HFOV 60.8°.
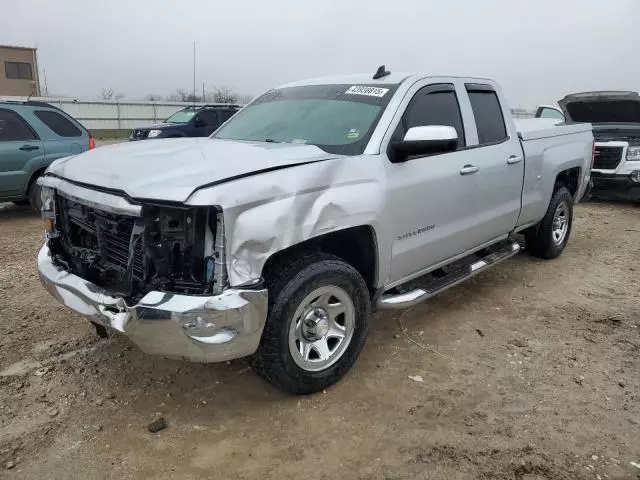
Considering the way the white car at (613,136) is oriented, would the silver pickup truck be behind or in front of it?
in front

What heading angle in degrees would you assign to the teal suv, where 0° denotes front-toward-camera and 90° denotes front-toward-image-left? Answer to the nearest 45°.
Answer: approximately 90°

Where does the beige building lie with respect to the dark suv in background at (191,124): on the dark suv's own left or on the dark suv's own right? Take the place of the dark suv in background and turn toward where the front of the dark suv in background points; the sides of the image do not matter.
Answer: on the dark suv's own right

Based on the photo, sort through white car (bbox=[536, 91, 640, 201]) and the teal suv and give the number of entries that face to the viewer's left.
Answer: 1

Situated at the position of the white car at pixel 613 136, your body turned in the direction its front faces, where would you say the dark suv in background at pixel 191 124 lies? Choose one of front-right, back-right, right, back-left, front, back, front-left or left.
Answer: right

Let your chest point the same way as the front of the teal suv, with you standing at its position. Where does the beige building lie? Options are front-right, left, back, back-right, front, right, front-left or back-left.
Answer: right

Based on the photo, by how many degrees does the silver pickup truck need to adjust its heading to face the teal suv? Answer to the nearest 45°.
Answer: approximately 90° to its right

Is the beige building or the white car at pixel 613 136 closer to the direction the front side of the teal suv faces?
the beige building
